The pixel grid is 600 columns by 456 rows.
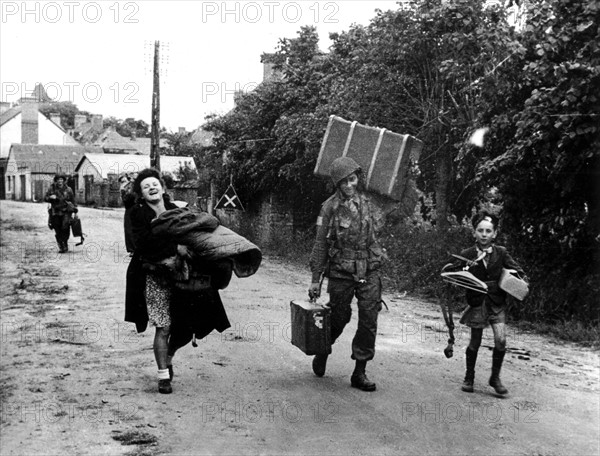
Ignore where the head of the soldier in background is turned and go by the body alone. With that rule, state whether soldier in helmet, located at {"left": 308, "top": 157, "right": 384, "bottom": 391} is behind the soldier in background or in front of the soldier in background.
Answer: in front

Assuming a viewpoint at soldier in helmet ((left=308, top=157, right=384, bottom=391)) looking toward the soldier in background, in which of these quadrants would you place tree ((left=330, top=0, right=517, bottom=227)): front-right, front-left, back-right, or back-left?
front-right

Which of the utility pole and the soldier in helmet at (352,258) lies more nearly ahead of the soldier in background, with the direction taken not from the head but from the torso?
the soldier in helmet

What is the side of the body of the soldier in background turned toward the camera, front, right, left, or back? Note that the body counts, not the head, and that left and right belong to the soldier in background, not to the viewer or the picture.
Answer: front

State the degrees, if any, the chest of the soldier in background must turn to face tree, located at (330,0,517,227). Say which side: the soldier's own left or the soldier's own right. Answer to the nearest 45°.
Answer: approximately 45° to the soldier's own left

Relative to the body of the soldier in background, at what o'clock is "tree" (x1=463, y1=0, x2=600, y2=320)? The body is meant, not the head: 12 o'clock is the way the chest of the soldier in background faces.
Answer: The tree is roughly at 11 o'clock from the soldier in background.

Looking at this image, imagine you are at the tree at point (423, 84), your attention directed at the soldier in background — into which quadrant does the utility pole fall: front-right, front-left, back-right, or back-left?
front-right

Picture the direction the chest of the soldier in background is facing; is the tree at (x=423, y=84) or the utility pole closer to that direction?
the tree
